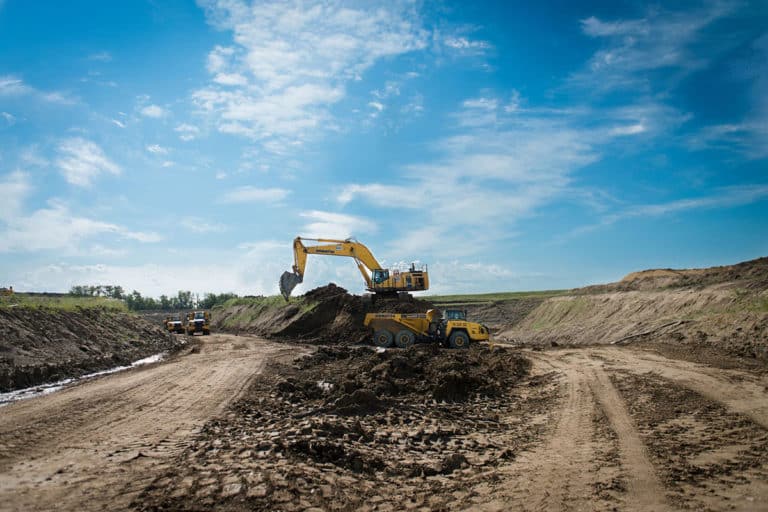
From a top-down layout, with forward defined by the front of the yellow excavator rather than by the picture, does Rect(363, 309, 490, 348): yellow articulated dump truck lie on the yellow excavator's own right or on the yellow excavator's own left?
on the yellow excavator's own left

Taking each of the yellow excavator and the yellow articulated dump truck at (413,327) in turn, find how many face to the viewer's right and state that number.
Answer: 1

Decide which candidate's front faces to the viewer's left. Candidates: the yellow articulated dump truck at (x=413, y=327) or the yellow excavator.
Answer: the yellow excavator

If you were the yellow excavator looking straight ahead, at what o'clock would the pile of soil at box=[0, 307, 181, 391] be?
The pile of soil is roughly at 10 o'clock from the yellow excavator.

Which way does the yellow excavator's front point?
to the viewer's left

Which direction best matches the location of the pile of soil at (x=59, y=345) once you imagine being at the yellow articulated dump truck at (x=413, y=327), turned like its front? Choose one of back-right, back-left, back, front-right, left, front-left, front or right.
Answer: back-right

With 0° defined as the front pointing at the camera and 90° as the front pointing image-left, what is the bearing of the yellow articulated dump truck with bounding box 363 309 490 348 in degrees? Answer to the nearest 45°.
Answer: approximately 270°

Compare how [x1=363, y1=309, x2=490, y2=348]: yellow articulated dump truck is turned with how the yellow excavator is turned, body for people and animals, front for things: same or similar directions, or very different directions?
very different directions

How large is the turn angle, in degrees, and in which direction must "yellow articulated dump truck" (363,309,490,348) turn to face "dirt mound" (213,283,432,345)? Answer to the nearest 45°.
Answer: approximately 135° to its left
